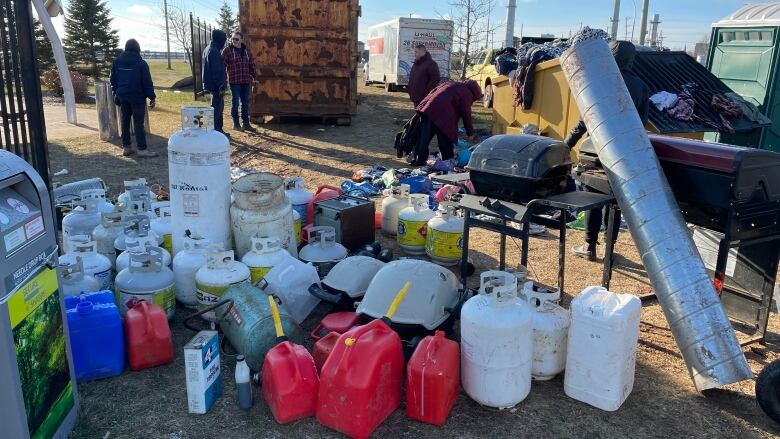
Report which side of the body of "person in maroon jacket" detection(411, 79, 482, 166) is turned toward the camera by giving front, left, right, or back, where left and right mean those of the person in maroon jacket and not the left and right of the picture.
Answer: right

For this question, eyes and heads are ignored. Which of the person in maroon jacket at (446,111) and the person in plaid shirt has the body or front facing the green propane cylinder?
the person in plaid shirt

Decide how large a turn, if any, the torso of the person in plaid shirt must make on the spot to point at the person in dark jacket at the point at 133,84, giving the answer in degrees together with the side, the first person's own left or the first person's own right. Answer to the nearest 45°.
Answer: approximately 45° to the first person's own right

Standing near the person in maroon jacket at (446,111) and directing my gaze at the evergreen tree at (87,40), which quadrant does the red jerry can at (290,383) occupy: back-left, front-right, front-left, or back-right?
back-left

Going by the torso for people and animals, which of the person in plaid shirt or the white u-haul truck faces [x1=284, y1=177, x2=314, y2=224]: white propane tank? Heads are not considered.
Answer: the person in plaid shirt

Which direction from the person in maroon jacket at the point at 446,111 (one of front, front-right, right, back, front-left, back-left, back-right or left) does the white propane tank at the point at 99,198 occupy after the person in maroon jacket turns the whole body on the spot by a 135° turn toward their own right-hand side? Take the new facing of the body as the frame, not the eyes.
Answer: front

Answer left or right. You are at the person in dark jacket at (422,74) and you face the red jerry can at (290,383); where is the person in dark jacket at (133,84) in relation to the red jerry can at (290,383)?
right

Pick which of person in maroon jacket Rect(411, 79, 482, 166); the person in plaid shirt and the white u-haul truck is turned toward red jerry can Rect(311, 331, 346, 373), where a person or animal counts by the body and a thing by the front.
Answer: the person in plaid shirt

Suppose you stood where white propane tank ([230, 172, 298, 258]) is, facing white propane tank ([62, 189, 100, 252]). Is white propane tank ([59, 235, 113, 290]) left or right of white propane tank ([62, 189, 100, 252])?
left

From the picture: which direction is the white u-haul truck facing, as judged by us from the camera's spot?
facing away from the viewer and to the left of the viewer

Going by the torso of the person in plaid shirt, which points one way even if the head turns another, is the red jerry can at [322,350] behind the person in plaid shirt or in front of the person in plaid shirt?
in front
